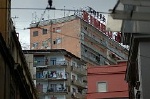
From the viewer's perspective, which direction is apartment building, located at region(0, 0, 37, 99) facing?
to the viewer's right

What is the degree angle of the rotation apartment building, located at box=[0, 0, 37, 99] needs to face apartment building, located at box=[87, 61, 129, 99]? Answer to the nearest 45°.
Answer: approximately 45° to its left
